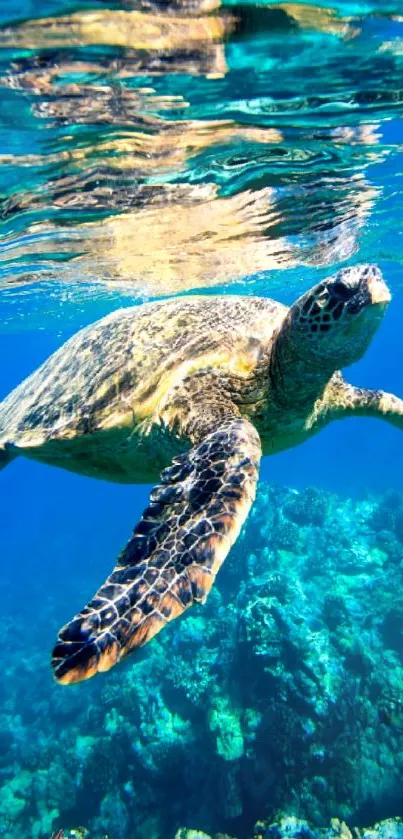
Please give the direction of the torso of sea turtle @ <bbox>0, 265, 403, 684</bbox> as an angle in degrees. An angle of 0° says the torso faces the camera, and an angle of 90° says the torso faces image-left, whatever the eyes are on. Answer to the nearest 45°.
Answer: approximately 315°
